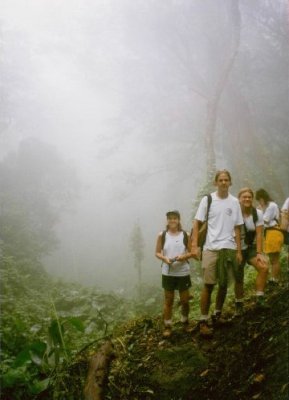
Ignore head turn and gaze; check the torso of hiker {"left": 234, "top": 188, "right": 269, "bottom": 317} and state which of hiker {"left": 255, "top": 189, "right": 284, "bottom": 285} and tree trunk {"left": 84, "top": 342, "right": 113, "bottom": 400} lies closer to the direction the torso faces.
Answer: the tree trunk

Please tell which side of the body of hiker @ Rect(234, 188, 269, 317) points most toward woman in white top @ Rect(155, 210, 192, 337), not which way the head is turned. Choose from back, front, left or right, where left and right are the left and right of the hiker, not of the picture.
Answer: right

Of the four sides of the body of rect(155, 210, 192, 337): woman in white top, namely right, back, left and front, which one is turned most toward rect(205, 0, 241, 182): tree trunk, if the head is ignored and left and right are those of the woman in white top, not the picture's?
back

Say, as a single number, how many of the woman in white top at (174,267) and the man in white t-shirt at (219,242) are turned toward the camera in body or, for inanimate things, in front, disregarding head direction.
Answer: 2

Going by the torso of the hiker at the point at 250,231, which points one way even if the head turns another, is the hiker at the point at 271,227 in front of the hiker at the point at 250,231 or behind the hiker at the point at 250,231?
behind

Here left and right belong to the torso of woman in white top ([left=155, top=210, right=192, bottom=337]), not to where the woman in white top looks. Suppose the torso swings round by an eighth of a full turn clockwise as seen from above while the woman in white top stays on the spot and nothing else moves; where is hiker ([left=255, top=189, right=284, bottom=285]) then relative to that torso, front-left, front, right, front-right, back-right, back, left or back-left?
back

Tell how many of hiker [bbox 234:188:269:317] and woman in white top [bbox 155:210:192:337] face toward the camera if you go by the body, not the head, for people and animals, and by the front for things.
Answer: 2

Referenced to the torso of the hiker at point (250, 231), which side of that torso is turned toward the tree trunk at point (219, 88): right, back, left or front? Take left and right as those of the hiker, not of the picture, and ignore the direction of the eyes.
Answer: back

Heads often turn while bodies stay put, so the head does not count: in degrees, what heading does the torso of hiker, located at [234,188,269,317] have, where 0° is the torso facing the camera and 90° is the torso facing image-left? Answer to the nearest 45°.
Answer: approximately 0°
